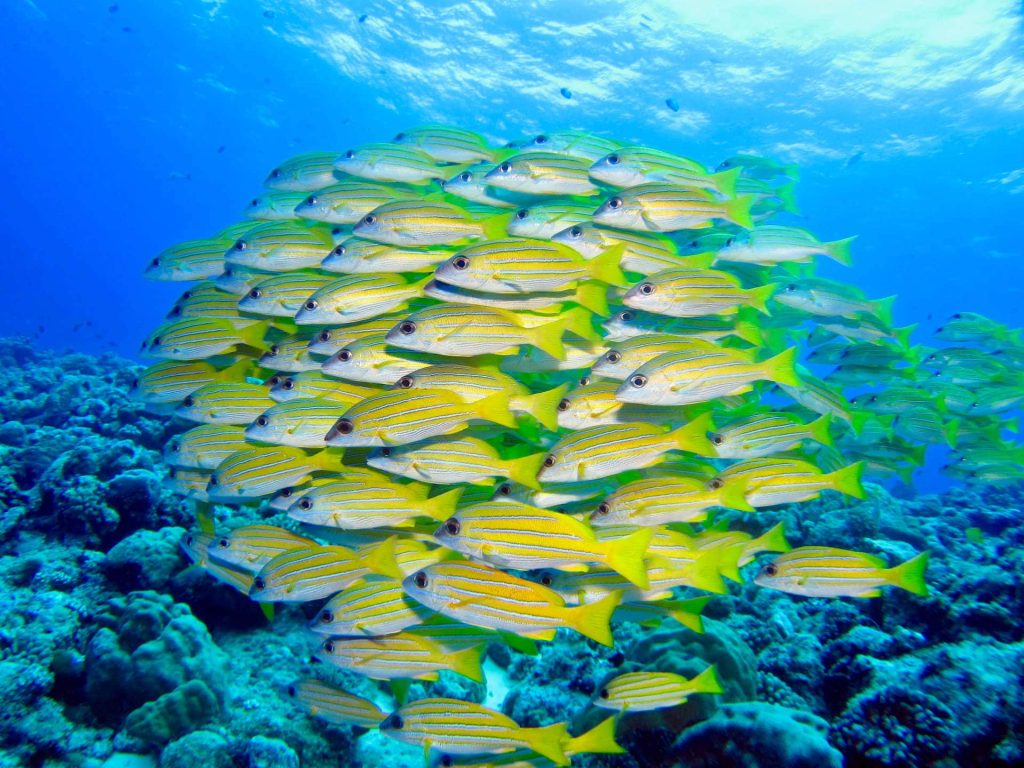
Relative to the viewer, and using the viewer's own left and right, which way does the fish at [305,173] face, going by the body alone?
facing to the left of the viewer

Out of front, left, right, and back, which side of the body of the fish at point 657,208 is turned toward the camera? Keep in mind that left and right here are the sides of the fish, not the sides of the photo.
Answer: left

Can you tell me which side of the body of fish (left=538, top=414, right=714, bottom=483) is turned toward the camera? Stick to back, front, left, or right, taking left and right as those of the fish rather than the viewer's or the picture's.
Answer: left

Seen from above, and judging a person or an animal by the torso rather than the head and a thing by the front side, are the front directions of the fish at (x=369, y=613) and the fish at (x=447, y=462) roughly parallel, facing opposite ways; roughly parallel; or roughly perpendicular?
roughly parallel

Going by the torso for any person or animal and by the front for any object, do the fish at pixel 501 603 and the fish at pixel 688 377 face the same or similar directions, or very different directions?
same or similar directions

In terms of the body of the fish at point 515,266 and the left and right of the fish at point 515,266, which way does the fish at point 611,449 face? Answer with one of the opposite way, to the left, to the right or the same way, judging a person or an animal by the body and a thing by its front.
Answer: the same way

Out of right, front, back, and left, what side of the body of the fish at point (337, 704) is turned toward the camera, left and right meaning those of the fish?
left

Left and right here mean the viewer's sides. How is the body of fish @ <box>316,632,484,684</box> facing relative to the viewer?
facing to the left of the viewer

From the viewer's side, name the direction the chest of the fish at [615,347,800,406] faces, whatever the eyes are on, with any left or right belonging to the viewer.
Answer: facing to the left of the viewer

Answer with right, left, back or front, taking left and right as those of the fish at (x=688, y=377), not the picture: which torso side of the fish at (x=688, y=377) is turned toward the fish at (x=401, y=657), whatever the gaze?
front

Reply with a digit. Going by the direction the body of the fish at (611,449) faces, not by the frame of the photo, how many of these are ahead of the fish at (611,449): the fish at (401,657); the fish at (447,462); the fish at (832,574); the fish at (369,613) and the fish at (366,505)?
4

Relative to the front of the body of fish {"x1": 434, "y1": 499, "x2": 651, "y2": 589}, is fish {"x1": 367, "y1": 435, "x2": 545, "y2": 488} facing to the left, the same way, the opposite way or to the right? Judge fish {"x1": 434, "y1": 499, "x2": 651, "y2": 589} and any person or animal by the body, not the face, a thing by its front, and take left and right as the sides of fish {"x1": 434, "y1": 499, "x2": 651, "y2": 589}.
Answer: the same way

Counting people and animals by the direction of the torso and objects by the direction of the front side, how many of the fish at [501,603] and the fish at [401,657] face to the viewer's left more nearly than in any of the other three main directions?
2

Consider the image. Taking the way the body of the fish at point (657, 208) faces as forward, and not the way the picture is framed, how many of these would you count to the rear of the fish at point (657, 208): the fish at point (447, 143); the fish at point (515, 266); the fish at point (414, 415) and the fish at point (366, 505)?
0

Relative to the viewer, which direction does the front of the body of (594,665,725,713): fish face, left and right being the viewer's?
facing to the left of the viewer
